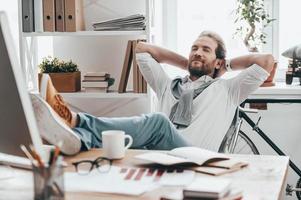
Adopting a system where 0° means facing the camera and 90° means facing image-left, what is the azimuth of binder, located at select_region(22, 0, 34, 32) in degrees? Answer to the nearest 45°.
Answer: approximately 0°

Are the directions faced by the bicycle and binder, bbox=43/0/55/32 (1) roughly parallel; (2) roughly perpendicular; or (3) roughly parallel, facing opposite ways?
roughly perpendicular

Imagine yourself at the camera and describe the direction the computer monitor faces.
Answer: facing away from the viewer and to the right of the viewer
